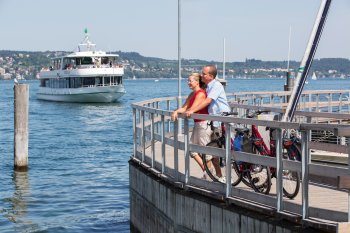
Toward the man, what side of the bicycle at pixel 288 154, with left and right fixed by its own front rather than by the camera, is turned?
front

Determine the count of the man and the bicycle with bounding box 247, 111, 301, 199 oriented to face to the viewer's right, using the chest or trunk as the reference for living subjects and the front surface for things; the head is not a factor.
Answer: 0

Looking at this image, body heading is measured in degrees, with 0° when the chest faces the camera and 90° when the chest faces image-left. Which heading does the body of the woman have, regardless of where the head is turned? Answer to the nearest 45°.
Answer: approximately 90°

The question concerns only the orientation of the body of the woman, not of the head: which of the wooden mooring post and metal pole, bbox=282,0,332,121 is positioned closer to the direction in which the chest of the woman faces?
the wooden mooring post

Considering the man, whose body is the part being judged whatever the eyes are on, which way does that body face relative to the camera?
to the viewer's left
